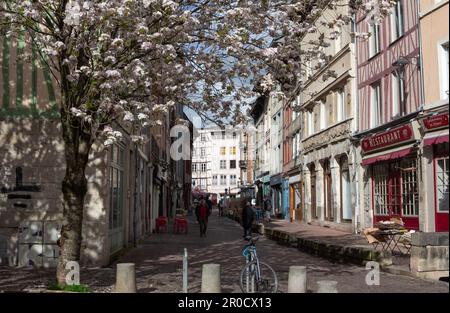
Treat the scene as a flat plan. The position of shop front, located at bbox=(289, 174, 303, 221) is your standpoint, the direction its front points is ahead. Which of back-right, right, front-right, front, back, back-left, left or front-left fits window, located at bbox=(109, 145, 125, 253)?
front-left

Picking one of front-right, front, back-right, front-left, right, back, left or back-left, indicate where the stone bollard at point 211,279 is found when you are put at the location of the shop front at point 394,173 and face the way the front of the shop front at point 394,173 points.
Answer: front-left

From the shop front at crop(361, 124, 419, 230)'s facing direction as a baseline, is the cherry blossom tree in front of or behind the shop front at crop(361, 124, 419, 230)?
in front

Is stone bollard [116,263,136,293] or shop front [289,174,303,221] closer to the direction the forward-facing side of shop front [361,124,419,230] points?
the stone bollard

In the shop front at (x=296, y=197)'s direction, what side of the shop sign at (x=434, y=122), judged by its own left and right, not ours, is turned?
right

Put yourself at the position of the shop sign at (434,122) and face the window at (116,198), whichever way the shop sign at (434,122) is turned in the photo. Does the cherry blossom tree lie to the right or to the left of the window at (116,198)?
left

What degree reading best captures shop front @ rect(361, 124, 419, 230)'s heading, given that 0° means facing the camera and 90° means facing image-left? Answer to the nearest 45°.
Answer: approximately 45°

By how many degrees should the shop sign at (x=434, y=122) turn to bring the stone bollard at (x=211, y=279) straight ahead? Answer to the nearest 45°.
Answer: approximately 45° to its left

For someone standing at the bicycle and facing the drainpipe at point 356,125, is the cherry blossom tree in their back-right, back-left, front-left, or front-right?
back-left

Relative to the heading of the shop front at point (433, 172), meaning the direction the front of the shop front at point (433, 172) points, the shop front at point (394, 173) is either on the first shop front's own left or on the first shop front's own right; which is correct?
on the first shop front's own right
